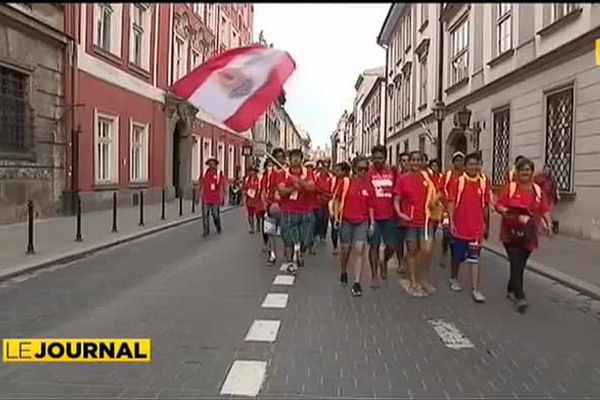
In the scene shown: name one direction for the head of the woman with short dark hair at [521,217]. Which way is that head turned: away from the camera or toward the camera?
toward the camera

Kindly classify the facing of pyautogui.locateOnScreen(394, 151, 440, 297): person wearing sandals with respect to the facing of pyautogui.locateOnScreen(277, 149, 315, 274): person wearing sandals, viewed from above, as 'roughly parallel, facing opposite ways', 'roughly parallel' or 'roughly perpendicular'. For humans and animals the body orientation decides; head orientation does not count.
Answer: roughly parallel

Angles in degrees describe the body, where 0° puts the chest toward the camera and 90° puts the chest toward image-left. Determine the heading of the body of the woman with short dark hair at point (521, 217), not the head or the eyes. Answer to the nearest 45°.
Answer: approximately 0°

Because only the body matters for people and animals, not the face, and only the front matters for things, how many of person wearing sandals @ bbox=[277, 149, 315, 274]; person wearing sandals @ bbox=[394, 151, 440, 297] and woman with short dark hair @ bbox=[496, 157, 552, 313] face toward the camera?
3

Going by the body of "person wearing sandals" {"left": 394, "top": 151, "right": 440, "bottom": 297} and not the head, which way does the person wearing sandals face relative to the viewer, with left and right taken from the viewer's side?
facing the viewer

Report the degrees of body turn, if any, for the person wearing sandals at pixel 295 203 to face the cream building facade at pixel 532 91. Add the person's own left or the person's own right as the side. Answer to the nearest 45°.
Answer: approximately 135° to the person's own left

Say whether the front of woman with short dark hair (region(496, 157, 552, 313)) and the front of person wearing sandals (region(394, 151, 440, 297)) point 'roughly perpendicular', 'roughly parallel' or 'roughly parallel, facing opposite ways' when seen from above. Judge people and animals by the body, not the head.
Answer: roughly parallel

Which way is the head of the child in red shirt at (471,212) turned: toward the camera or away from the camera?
toward the camera

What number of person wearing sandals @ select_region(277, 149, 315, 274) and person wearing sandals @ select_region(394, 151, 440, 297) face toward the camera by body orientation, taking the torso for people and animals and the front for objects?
2
